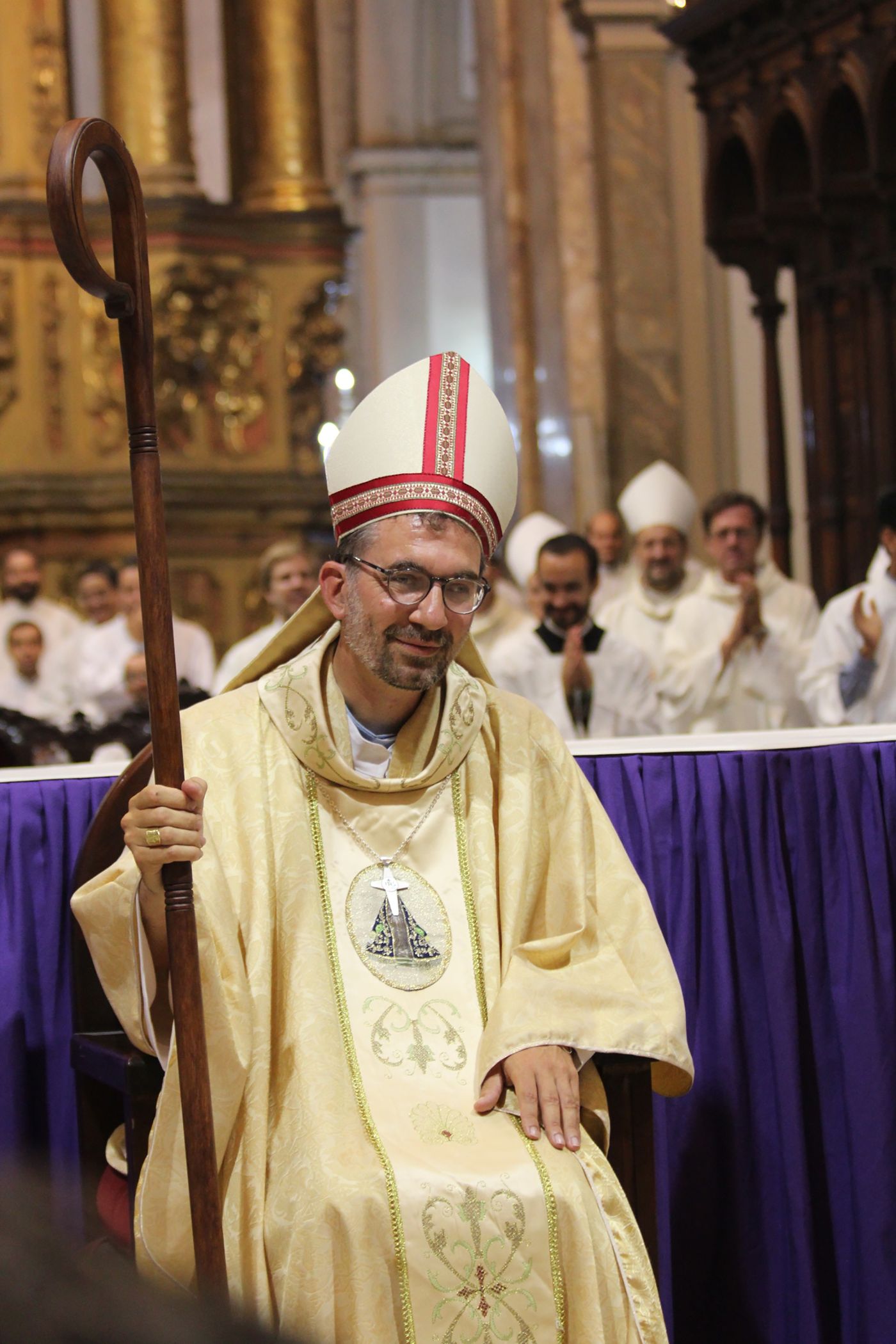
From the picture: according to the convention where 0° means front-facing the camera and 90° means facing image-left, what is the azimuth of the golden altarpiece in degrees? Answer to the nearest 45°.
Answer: approximately 0°

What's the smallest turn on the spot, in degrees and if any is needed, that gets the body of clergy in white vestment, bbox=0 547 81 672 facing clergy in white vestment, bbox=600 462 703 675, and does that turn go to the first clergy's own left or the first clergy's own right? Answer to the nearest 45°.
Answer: approximately 45° to the first clergy's own left

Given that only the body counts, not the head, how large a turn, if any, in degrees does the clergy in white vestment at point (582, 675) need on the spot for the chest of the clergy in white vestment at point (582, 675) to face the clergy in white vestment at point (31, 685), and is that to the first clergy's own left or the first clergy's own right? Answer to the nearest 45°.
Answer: approximately 135° to the first clergy's own right

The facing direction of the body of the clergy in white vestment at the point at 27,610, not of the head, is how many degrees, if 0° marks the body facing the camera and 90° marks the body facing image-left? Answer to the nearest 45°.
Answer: approximately 0°

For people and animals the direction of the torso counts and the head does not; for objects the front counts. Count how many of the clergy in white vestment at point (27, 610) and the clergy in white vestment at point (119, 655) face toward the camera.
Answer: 2

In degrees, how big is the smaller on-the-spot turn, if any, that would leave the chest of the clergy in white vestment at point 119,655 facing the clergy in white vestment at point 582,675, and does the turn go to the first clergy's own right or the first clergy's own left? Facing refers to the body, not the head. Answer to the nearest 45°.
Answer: approximately 45° to the first clergy's own left

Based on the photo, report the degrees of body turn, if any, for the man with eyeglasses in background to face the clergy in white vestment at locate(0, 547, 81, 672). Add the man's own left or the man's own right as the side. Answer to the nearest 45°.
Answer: approximately 90° to the man's own right
